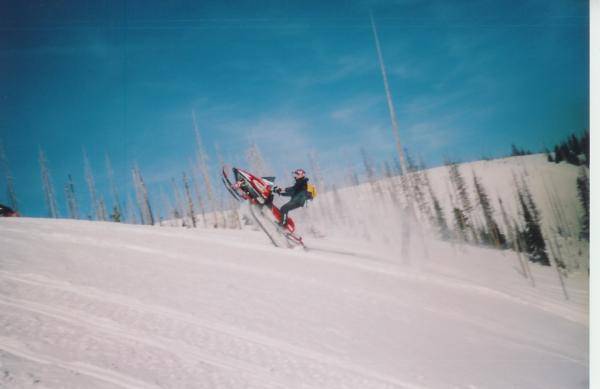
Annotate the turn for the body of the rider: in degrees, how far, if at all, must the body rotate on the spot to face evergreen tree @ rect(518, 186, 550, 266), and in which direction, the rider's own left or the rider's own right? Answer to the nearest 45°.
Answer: approximately 135° to the rider's own right

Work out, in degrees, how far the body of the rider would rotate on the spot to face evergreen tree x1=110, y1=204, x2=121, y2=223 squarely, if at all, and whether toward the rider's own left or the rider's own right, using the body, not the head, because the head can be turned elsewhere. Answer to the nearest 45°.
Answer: approximately 45° to the rider's own right

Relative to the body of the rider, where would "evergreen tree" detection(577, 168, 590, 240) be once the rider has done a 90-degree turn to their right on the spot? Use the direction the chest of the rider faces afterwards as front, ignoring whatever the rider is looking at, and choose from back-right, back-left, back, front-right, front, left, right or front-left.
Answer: front-right

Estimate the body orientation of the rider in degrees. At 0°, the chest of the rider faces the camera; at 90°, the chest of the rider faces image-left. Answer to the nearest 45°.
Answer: approximately 90°

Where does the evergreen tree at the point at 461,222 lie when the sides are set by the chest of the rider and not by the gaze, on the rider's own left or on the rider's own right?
on the rider's own right
